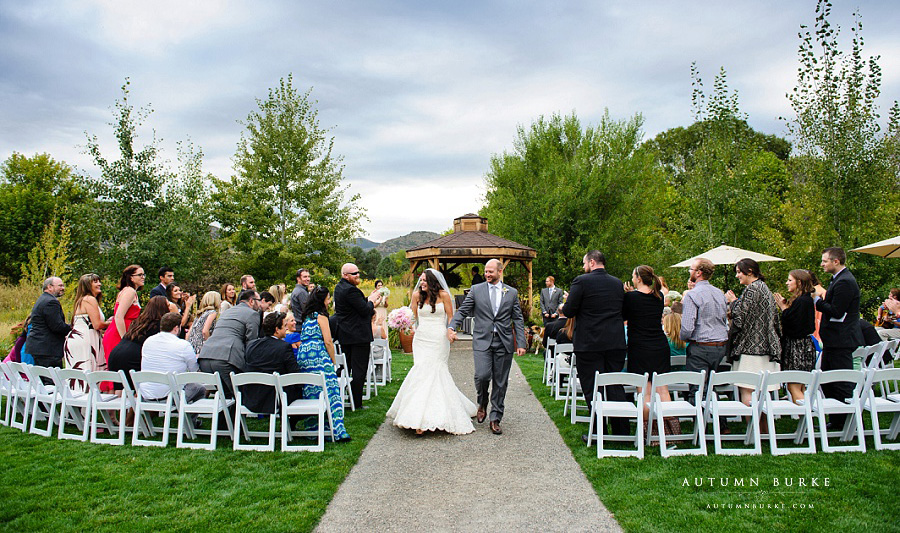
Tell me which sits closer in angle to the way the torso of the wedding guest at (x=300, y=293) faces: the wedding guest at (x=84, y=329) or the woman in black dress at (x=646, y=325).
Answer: the woman in black dress

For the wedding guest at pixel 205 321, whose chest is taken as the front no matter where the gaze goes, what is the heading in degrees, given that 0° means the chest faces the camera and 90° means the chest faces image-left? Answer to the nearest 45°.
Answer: approximately 225°

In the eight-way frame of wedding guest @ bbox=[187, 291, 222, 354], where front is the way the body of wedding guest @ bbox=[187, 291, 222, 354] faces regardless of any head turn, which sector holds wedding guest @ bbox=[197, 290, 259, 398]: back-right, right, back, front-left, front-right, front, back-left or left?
back-right

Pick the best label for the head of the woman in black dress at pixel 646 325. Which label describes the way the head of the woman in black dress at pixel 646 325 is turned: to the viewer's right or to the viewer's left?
to the viewer's left

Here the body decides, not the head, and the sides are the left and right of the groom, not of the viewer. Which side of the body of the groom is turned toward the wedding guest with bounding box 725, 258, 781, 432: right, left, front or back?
left

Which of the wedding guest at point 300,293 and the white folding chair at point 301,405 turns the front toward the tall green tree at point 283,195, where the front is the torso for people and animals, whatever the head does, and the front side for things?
the white folding chair

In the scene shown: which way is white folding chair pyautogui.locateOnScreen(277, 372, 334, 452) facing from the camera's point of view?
away from the camera

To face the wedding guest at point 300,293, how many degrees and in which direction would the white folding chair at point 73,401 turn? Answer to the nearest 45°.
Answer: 0° — it already faces them

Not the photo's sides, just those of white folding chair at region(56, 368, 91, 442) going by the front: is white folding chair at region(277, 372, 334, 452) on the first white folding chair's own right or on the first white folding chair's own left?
on the first white folding chair's own right

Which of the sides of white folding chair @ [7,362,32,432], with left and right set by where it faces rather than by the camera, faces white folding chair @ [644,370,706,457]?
right
